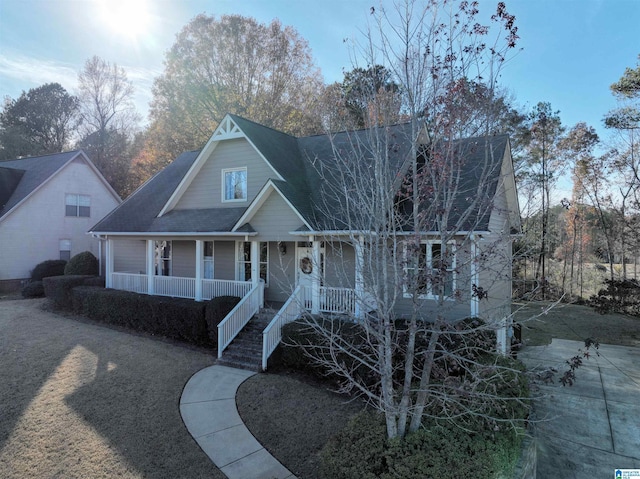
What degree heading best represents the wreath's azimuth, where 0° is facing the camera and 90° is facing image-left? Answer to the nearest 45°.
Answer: approximately 45°

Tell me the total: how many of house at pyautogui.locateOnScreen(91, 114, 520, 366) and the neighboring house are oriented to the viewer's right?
0

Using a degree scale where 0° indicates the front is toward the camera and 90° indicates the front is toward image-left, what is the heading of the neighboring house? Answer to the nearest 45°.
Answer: approximately 45°

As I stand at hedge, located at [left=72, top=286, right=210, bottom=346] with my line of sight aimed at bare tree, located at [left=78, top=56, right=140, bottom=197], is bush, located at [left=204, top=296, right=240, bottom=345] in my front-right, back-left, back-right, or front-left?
back-right

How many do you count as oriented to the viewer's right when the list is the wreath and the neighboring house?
0

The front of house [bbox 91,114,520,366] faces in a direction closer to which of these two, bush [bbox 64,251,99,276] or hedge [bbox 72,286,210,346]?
the hedge

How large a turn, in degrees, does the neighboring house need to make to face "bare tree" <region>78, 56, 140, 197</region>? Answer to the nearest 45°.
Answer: approximately 135° to its right

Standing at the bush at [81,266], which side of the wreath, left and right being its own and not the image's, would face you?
right

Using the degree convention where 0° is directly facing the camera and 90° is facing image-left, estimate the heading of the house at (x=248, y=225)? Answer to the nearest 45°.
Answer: approximately 45°

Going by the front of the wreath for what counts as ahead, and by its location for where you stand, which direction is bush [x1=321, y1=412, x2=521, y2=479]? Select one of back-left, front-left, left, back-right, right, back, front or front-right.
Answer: front-left

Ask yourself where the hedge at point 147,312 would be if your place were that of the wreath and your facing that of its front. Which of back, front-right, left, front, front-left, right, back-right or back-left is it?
front-right
